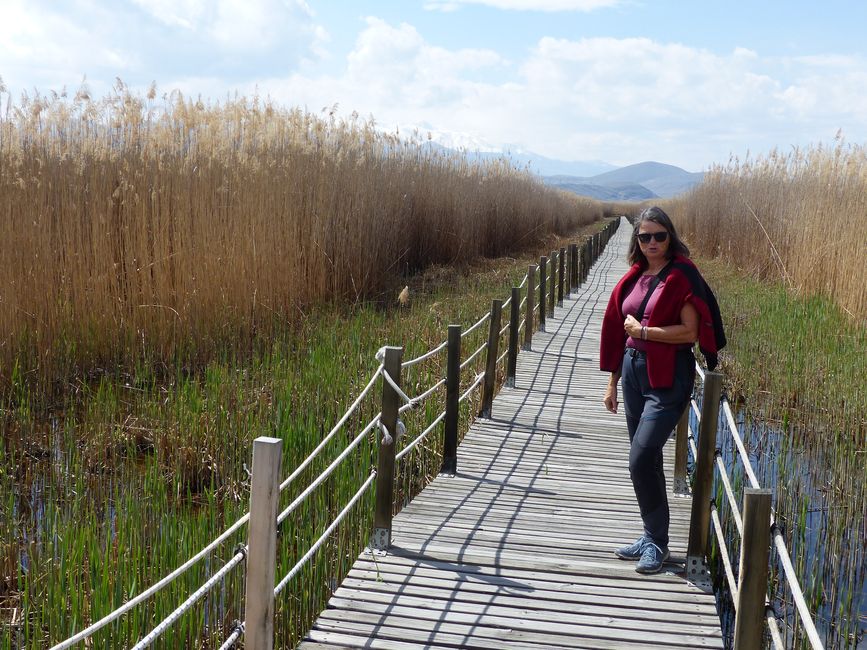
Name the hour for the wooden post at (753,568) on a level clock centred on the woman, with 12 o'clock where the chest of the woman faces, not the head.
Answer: The wooden post is roughly at 10 o'clock from the woman.

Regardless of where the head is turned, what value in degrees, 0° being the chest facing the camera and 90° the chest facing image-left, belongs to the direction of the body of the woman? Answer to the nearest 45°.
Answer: approximately 45°

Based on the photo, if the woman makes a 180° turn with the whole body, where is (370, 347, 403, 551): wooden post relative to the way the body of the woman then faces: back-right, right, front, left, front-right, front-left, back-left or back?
back-left

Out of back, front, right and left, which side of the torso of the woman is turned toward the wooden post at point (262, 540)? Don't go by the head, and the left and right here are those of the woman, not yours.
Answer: front
